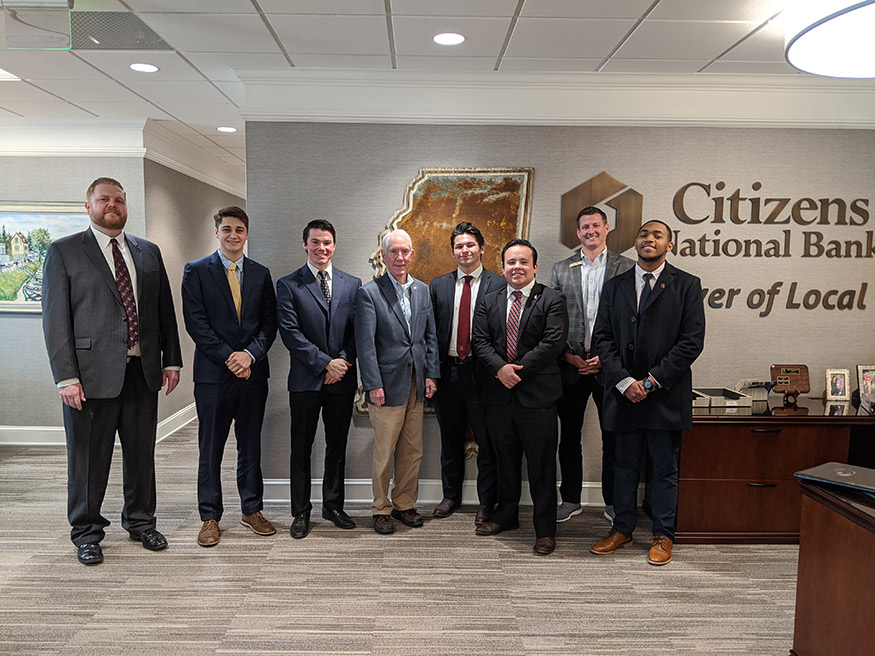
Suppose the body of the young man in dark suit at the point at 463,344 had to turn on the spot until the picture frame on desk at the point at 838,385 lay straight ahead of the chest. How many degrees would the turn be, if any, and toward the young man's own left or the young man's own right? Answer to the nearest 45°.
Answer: approximately 90° to the young man's own left

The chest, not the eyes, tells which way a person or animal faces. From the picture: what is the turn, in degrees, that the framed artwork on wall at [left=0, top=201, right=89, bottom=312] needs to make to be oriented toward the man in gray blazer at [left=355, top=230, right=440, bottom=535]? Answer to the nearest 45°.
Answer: approximately 45° to its left

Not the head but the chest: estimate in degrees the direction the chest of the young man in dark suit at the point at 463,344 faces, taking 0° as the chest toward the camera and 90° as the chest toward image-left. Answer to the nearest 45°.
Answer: approximately 0°

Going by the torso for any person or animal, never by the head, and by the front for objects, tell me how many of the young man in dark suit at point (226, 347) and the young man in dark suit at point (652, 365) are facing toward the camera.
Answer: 2

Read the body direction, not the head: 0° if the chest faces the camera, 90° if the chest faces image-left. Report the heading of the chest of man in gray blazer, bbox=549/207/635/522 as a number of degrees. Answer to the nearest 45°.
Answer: approximately 0°
